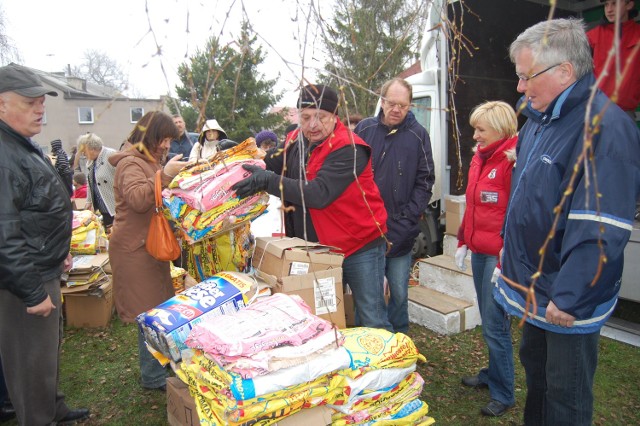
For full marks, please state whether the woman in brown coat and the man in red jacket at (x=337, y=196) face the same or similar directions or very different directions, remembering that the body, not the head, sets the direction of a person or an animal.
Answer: very different directions

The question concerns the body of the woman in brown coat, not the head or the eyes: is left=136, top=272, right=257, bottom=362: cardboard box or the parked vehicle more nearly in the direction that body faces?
the parked vehicle

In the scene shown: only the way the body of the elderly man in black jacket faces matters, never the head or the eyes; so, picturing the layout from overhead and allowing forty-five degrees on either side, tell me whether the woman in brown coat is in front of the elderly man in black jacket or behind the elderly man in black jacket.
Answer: in front

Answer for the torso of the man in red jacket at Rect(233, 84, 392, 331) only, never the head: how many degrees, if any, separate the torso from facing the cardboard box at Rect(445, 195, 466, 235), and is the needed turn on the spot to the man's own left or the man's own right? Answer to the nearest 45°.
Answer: approximately 180°

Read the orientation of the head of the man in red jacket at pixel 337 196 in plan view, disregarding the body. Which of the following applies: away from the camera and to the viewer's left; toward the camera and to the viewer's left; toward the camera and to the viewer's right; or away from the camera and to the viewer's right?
toward the camera and to the viewer's left

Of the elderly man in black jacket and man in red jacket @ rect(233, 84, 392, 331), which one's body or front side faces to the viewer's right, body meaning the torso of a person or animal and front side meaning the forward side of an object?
the elderly man in black jacket

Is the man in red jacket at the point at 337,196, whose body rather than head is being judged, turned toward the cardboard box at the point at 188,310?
yes

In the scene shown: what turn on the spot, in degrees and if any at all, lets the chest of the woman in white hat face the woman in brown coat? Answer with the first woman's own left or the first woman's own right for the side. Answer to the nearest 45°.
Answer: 0° — they already face them

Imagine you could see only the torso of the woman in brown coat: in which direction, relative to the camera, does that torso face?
to the viewer's right

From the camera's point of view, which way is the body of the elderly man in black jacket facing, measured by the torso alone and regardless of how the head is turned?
to the viewer's right

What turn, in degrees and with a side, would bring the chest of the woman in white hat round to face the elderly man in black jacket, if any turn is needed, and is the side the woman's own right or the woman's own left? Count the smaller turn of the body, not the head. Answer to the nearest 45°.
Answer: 0° — they already face them

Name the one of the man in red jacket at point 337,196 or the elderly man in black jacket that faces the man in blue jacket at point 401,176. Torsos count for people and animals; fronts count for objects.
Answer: the elderly man in black jacket

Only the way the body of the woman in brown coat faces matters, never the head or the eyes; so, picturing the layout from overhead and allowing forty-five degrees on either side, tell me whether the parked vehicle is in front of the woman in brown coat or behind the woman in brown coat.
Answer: in front

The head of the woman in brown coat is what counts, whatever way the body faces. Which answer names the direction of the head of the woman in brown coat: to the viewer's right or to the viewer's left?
to the viewer's right

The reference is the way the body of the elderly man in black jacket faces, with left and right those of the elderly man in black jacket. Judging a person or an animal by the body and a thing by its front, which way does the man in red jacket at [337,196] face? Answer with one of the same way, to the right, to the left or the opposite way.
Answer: the opposite way

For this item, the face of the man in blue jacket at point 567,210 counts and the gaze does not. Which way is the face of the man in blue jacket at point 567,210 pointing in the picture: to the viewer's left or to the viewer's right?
to the viewer's left

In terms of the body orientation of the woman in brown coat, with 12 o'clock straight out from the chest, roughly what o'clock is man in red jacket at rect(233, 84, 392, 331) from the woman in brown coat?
The man in red jacket is roughly at 1 o'clock from the woman in brown coat.

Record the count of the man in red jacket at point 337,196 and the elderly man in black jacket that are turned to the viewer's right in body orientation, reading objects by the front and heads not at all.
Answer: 1
